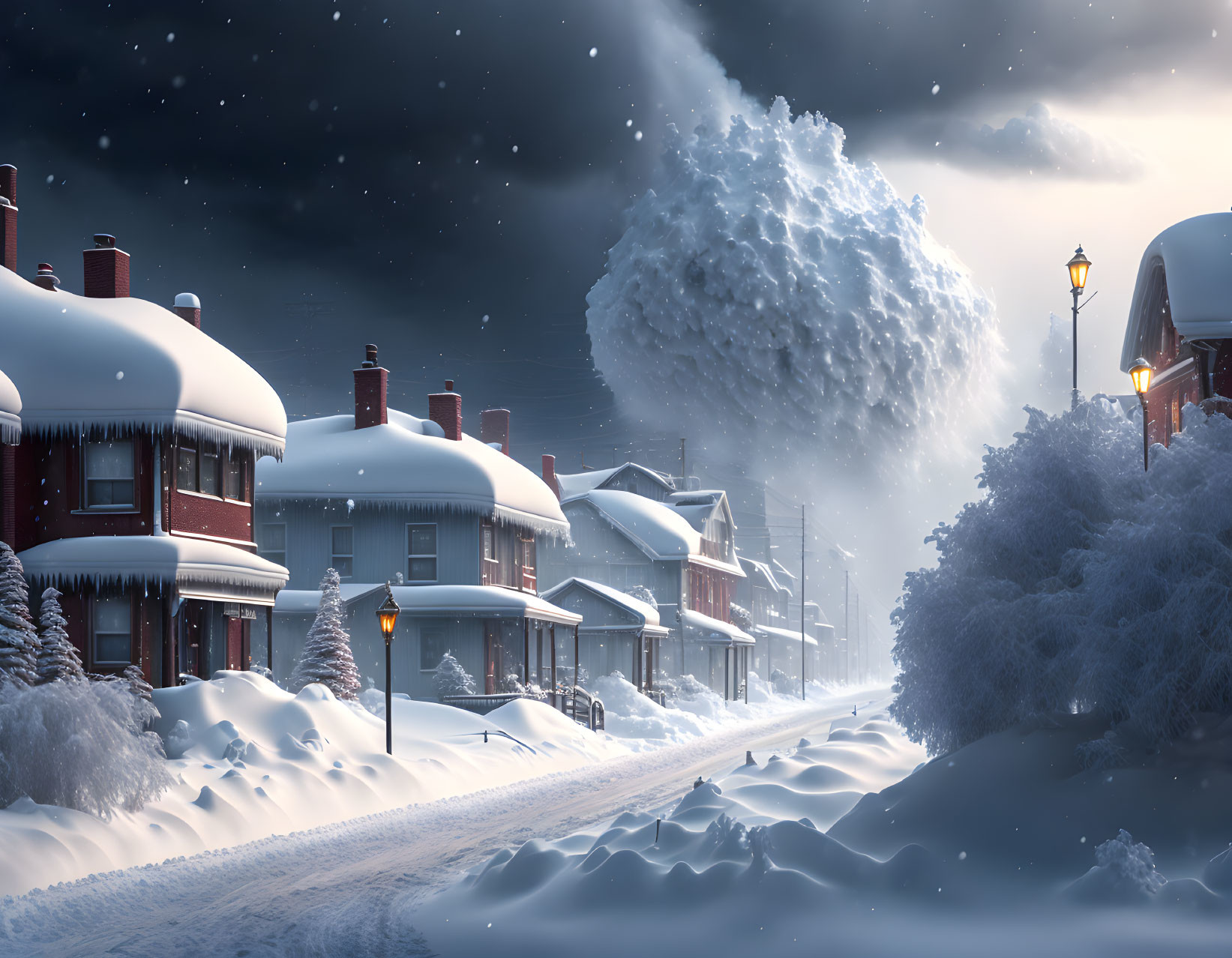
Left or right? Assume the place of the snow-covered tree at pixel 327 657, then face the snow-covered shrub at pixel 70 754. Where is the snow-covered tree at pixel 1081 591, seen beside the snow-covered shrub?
left

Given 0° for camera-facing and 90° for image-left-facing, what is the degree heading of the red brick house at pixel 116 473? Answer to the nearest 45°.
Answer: approximately 315°

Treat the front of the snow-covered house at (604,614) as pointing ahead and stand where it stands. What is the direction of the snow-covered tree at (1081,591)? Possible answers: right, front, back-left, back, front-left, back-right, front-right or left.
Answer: front-right

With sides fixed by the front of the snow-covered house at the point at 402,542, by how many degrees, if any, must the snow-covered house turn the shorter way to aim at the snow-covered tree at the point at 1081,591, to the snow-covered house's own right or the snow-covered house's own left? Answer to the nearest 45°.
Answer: approximately 45° to the snow-covered house's own right

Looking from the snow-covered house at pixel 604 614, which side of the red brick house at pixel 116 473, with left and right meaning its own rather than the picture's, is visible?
left

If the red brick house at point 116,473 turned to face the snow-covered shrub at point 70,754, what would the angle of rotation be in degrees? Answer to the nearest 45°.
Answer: approximately 45° to its right

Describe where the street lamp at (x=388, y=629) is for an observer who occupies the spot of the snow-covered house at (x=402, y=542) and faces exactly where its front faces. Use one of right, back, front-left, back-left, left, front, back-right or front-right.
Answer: front-right

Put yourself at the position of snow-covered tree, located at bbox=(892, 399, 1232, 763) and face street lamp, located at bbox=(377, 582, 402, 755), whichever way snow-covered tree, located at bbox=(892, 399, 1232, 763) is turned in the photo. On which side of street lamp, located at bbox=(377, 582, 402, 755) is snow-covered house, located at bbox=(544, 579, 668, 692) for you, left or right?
right

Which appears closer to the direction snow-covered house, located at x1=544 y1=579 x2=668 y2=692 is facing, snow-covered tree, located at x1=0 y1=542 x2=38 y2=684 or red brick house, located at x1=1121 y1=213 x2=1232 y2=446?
the red brick house

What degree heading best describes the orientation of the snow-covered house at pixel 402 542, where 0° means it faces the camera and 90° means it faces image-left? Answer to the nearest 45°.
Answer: approximately 315°
